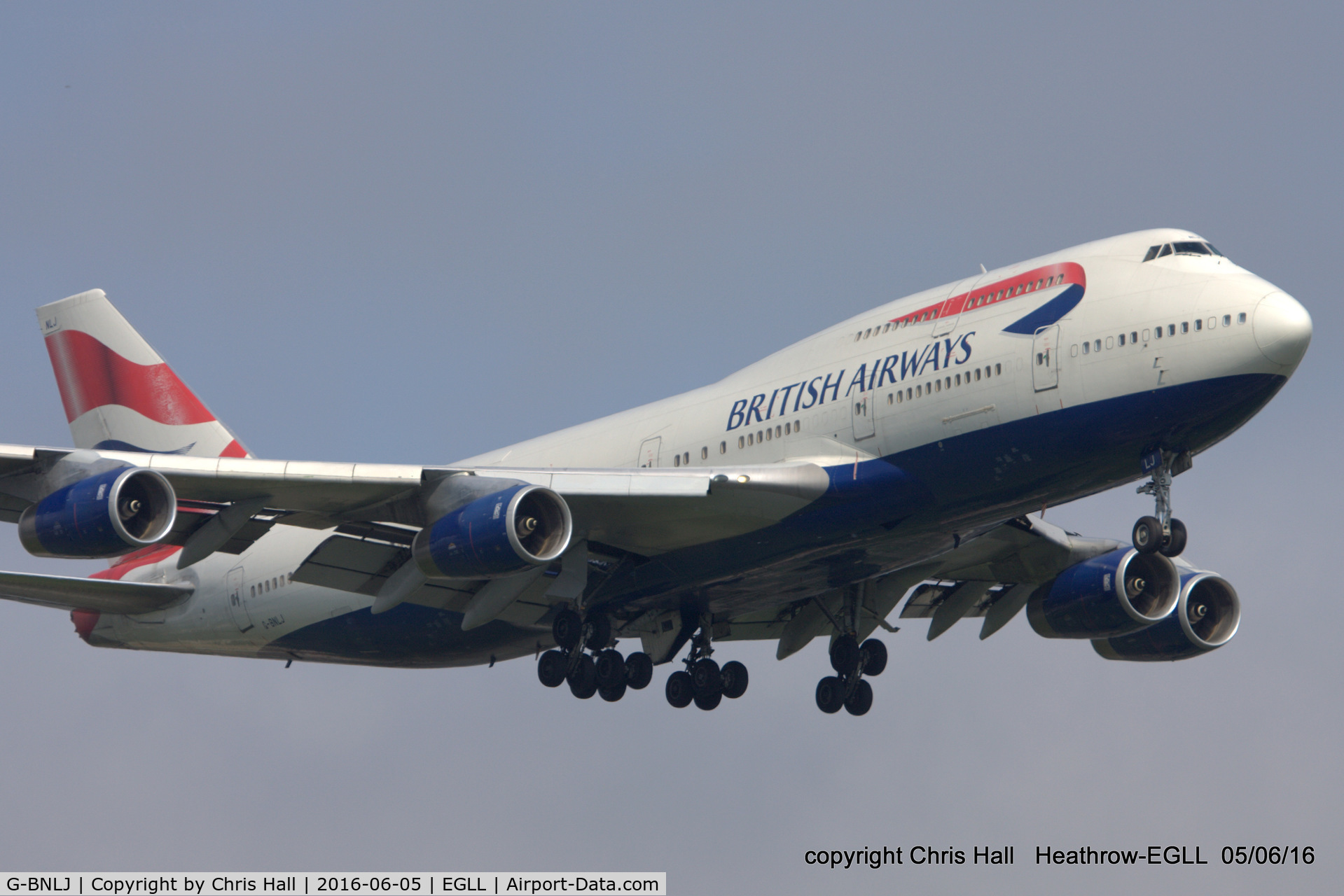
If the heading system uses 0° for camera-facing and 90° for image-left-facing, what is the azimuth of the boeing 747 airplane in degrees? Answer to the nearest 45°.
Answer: approximately 315°
